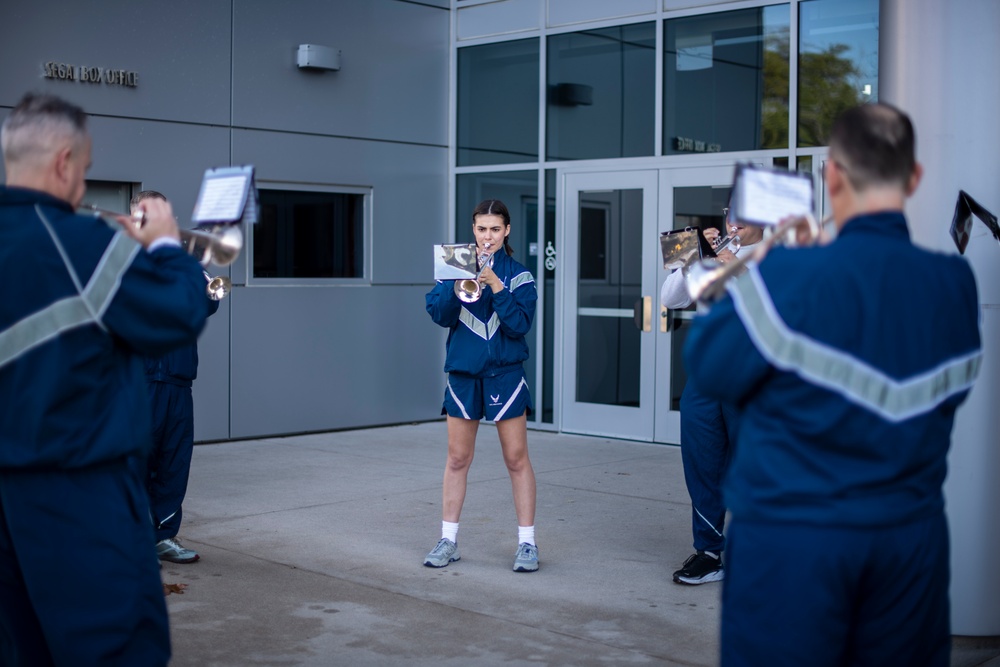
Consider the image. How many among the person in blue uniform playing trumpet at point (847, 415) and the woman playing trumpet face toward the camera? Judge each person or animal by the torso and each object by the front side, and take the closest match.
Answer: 1

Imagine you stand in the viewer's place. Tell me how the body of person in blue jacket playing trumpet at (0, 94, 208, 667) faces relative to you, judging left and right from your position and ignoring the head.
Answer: facing away from the viewer and to the right of the viewer

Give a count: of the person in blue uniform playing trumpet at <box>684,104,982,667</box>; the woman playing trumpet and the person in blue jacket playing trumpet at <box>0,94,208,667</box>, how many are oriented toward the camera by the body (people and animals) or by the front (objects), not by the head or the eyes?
1

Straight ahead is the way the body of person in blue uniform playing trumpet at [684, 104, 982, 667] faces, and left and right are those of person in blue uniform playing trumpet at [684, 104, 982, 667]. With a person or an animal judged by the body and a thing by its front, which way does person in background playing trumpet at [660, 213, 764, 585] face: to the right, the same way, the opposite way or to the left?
to the left

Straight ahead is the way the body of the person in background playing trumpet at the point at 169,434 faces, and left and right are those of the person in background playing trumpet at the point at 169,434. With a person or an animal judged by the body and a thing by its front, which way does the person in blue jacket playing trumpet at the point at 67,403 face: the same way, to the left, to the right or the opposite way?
to the left

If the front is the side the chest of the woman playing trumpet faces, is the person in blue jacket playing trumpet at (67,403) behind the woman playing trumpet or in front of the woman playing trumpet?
in front

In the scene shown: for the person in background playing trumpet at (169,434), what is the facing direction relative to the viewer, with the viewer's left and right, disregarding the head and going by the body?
facing the viewer and to the right of the viewer

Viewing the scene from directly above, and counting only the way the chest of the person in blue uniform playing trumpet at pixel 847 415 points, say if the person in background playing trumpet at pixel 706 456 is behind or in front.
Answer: in front

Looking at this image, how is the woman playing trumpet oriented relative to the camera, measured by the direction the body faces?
toward the camera

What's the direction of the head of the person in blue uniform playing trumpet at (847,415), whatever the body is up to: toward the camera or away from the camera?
away from the camera

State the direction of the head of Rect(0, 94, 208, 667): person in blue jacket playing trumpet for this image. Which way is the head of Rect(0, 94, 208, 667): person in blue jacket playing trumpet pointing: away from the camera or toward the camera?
away from the camera

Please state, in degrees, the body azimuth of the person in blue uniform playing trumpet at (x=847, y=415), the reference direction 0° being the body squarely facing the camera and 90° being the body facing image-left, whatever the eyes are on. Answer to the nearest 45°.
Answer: approximately 135°

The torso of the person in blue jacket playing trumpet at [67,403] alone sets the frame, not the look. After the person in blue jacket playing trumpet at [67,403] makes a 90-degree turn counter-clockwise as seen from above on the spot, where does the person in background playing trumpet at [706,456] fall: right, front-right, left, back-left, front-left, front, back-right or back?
right

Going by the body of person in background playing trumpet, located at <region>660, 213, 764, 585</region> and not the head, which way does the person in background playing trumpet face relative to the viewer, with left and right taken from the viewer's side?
facing the viewer and to the left of the viewer

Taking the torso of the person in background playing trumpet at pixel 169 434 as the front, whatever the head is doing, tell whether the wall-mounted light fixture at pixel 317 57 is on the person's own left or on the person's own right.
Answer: on the person's own left

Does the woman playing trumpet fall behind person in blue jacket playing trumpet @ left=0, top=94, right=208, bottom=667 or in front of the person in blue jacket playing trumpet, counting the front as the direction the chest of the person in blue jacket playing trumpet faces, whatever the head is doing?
in front

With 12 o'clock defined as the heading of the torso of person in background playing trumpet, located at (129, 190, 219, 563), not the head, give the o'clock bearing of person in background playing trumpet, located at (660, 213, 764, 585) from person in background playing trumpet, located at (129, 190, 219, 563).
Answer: person in background playing trumpet, located at (660, 213, 764, 585) is roughly at 11 o'clock from person in background playing trumpet, located at (129, 190, 219, 563).

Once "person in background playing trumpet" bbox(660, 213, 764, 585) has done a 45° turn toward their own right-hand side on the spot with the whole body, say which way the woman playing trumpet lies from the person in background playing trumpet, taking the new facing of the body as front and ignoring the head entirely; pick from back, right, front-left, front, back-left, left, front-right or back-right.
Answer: front
